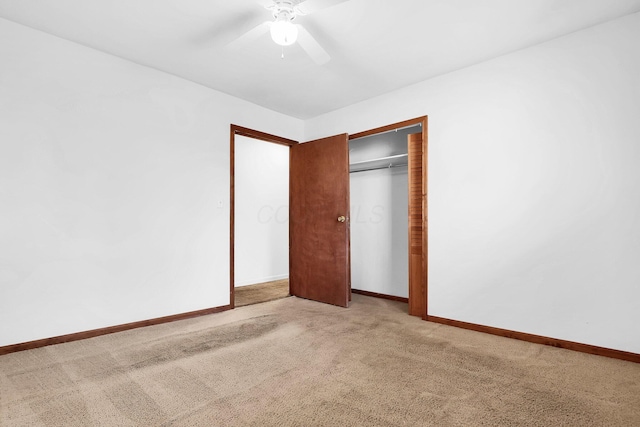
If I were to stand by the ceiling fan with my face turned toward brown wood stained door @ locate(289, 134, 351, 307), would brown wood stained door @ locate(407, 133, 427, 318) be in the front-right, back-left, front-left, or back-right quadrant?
front-right

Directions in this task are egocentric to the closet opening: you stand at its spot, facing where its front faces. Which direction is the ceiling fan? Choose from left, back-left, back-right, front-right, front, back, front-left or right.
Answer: front-left

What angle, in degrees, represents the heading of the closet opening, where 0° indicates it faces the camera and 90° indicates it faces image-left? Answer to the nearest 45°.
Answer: approximately 45°
